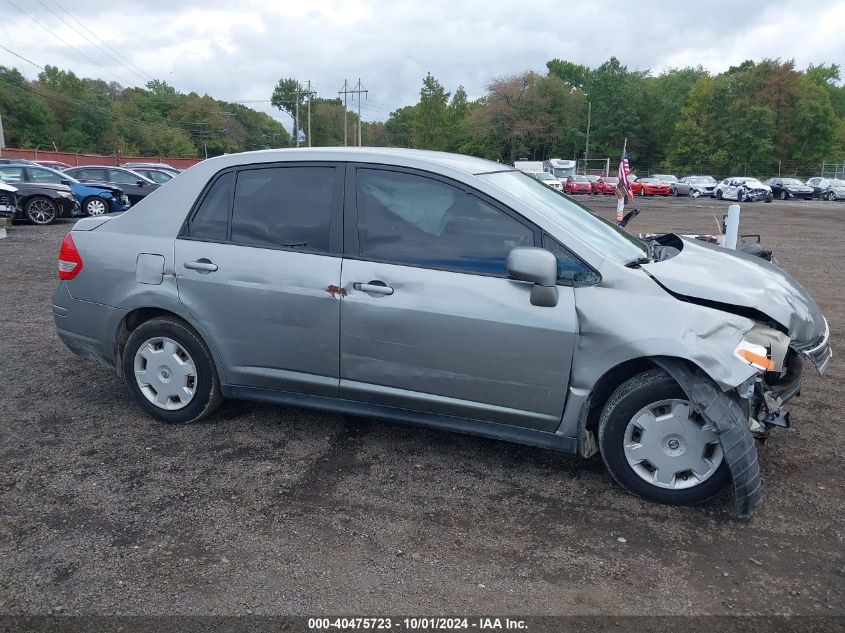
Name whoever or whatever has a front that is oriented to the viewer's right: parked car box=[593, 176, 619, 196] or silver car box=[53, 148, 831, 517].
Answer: the silver car

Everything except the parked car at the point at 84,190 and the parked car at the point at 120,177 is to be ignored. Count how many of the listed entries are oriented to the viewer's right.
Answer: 2

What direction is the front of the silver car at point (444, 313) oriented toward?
to the viewer's right

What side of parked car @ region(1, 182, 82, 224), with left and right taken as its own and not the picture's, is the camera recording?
right

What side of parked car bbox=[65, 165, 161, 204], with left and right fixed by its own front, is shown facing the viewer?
right

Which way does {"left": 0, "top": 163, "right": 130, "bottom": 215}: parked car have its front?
to the viewer's right

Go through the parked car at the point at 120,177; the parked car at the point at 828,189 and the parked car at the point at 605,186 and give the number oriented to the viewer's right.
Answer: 1

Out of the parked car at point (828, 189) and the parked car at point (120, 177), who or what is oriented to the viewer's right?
the parked car at point (120, 177)

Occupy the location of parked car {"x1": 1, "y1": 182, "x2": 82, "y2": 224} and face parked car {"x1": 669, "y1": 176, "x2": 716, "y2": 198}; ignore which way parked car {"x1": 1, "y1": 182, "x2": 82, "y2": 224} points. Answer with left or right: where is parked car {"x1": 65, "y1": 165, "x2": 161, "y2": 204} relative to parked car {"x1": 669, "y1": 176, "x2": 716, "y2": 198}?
left

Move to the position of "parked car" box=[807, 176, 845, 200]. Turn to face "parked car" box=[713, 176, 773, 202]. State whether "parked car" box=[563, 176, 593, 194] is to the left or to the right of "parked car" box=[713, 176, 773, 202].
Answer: right

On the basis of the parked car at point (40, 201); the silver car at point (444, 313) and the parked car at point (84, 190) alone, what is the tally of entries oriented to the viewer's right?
3

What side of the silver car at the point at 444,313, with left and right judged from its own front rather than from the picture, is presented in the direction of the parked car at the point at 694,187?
left

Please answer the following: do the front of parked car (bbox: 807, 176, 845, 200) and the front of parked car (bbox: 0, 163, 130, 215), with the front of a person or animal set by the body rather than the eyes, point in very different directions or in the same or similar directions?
very different directions

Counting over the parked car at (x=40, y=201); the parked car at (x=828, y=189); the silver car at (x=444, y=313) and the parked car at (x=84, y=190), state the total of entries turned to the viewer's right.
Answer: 3
